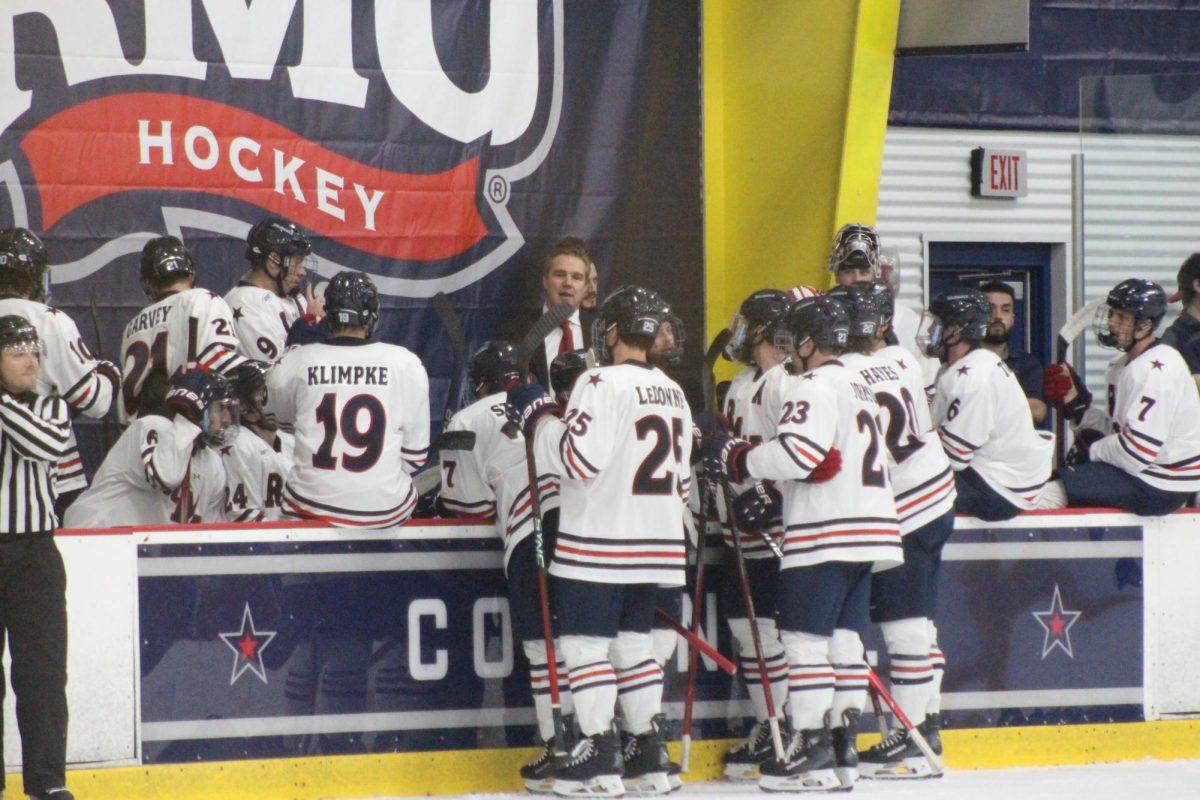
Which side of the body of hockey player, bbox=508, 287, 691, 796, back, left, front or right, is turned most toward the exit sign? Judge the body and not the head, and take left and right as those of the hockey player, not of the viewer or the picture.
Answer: right

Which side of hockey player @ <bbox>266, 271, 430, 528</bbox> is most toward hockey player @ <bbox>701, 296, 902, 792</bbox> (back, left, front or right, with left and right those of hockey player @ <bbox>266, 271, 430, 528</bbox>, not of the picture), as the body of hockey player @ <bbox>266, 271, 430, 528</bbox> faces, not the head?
right

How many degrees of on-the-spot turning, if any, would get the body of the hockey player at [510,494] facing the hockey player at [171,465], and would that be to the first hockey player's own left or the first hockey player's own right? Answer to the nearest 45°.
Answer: approximately 45° to the first hockey player's own left

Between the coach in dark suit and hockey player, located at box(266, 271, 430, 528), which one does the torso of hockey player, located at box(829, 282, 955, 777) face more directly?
the coach in dark suit

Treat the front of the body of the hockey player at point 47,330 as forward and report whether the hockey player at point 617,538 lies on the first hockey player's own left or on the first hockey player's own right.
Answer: on the first hockey player's own right

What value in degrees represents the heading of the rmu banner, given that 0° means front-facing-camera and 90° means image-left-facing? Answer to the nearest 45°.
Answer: approximately 0°

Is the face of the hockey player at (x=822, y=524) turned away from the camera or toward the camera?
away from the camera

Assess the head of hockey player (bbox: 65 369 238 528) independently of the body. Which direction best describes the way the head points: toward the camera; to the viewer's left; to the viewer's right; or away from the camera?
to the viewer's right

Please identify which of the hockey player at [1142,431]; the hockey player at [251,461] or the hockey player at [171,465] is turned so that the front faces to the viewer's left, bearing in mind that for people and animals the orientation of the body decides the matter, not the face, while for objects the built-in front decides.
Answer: the hockey player at [1142,431]

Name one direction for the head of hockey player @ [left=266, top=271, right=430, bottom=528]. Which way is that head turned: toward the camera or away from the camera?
away from the camera
